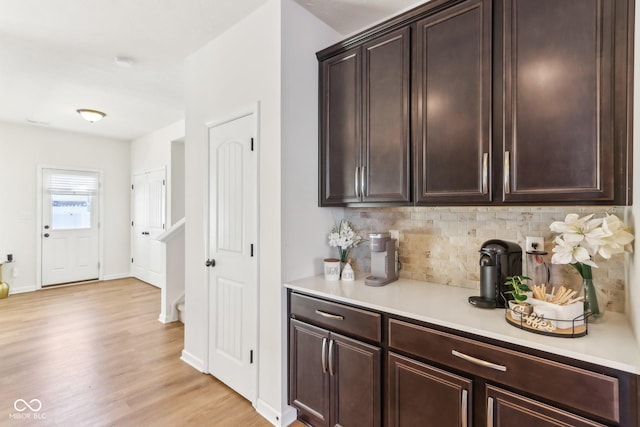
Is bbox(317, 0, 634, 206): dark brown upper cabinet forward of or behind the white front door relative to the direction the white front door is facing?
forward

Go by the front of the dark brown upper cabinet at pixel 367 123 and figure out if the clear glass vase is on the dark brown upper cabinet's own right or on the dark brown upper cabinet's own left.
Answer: on the dark brown upper cabinet's own left

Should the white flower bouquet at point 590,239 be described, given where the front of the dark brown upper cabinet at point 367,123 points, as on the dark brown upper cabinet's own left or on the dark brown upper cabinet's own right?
on the dark brown upper cabinet's own left

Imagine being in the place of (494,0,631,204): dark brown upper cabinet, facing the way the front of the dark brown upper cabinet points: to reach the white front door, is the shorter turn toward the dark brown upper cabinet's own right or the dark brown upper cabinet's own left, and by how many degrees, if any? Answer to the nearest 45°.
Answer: approximately 90° to the dark brown upper cabinet's own right

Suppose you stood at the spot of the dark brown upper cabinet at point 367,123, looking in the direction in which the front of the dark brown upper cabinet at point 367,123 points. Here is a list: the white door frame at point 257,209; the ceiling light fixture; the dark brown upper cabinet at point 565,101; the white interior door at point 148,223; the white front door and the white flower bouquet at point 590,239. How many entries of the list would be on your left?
2

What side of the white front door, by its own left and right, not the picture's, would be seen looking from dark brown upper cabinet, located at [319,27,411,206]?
front

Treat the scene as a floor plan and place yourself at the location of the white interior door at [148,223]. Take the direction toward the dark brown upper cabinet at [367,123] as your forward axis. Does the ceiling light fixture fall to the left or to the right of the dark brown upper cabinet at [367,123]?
right

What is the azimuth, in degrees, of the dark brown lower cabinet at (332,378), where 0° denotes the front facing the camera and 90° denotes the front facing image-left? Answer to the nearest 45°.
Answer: approximately 45°

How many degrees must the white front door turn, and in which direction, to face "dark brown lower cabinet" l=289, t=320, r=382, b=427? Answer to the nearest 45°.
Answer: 0° — it already faces it

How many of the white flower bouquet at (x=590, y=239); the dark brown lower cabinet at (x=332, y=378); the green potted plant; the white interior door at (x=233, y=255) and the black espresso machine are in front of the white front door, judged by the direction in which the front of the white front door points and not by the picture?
5

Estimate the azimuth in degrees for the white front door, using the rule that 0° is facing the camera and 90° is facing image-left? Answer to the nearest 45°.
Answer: approximately 0°

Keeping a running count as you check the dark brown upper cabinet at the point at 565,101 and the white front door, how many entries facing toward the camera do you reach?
2

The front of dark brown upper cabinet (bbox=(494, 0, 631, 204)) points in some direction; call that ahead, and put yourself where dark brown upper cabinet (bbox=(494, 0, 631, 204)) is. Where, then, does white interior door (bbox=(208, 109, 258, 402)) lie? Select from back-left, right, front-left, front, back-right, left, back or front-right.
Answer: right
